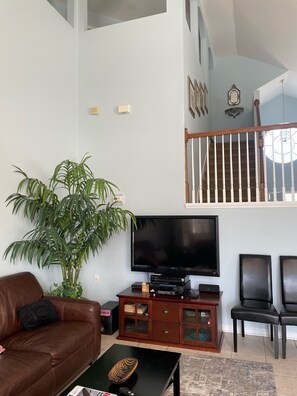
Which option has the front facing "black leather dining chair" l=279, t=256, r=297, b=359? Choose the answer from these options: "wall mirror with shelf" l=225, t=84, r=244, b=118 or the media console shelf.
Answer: the wall mirror with shelf

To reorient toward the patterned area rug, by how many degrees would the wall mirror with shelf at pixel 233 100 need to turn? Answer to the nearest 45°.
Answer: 0° — it already faces it

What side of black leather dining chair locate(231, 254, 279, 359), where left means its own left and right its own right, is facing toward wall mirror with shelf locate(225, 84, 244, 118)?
back

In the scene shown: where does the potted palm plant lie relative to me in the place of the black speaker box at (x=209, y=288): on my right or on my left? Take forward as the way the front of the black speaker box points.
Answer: on my right

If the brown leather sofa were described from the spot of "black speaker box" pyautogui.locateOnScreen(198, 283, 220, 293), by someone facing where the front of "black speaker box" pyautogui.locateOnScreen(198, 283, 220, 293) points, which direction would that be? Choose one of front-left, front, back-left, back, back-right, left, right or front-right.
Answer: front-right

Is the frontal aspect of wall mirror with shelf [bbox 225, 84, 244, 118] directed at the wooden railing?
yes
